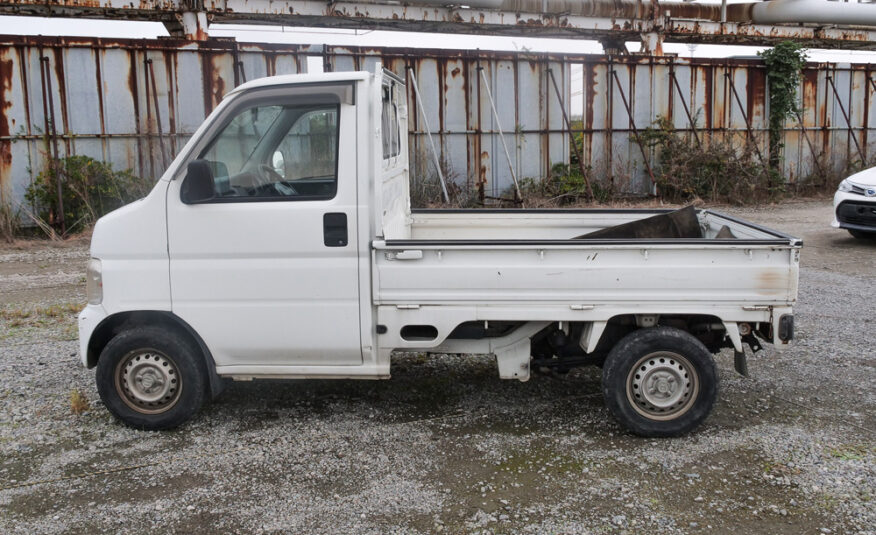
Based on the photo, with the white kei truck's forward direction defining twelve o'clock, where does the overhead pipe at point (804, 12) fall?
The overhead pipe is roughly at 4 o'clock from the white kei truck.

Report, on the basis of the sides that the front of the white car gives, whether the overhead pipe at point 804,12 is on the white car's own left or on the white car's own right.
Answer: on the white car's own right

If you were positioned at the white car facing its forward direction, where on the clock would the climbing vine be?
The climbing vine is roughly at 4 o'clock from the white car.

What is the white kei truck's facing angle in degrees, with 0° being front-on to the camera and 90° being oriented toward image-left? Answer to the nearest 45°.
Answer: approximately 90°

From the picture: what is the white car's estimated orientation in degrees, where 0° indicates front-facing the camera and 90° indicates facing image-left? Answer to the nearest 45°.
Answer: approximately 45°

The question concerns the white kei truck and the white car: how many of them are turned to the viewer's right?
0

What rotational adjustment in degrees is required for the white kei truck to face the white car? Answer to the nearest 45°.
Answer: approximately 135° to its right

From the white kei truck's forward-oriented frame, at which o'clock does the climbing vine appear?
The climbing vine is roughly at 4 o'clock from the white kei truck.

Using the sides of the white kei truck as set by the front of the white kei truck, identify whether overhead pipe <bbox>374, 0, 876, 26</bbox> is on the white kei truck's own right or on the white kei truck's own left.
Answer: on the white kei truck's own right
